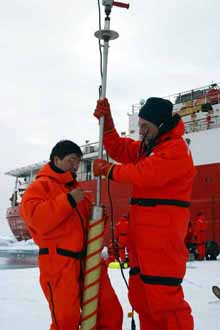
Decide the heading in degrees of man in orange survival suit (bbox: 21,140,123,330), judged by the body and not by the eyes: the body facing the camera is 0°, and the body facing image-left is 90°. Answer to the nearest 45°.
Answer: approximately 315°

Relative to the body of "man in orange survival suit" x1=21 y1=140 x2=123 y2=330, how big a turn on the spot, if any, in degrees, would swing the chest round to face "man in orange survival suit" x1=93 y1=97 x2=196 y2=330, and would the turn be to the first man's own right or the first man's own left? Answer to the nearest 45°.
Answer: approximately 45° to the first man's own left

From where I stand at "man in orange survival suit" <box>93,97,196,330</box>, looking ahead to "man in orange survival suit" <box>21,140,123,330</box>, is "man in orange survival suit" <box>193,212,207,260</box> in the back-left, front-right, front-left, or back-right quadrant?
back-right

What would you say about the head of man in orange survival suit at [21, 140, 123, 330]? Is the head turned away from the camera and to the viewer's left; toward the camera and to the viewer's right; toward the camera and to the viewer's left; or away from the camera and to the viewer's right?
toward the camera and to the viewer's right

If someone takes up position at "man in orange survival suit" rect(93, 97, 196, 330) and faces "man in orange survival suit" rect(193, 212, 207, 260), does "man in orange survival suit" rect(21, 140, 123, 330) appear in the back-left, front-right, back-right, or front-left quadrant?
back-left

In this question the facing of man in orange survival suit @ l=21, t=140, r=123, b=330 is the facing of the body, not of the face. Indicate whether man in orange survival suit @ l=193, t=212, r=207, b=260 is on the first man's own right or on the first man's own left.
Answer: on the first man's own left
